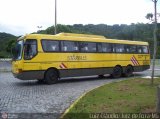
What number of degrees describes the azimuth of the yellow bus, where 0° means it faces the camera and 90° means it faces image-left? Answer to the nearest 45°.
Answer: approximately 45°
